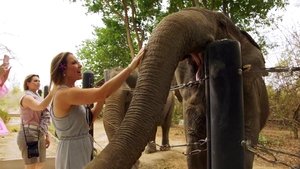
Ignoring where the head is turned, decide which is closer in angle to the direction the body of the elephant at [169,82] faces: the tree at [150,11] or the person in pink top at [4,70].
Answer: the person in pink top

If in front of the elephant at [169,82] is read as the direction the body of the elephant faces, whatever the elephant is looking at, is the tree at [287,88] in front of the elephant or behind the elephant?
behind

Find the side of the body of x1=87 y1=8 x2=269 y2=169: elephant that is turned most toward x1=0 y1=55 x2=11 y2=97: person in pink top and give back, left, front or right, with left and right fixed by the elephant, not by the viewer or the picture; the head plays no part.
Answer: right

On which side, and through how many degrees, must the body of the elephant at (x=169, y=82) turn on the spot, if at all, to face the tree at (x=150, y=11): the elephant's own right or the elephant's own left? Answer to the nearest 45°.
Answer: approximately 135° to the elephant's own right

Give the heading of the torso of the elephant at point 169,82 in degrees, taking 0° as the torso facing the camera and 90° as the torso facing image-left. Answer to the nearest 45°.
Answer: approximately 45°

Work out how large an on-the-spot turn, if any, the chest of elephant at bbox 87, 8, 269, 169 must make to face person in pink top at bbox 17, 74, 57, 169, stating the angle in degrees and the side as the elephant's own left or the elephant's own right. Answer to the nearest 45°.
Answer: approximately 90° to the elephant's own right
